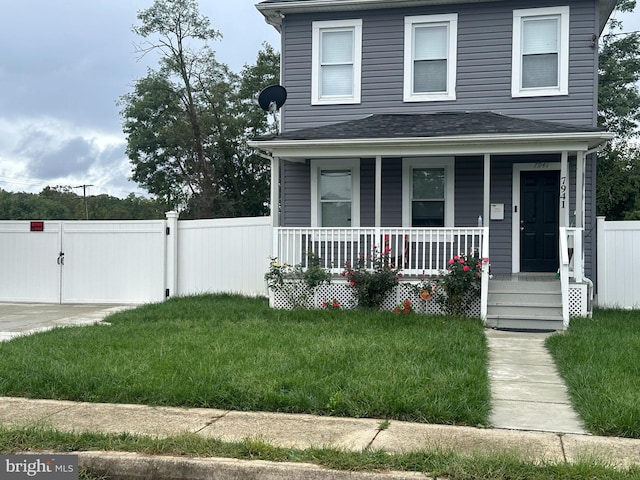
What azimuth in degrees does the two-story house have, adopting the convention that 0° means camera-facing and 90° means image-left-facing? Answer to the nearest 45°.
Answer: approximately 0°

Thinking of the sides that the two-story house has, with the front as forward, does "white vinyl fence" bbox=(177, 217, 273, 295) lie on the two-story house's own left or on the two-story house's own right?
on the two-story house's own right

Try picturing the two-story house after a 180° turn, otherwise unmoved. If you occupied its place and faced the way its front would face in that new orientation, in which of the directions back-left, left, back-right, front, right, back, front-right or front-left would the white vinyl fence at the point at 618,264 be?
right
